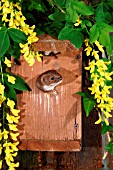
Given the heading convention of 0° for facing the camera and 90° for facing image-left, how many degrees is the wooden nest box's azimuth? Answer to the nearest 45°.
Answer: approximately 0°
